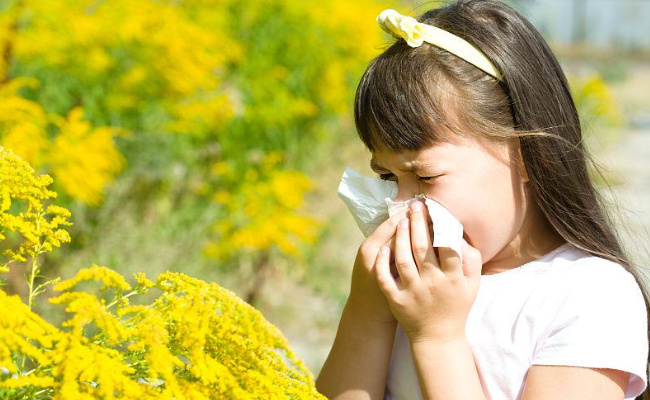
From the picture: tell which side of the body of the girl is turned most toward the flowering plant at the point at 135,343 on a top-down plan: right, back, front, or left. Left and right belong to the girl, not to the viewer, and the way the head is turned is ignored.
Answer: front

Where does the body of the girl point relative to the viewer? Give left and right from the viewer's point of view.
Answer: facing the viewer and to the left of the viewer

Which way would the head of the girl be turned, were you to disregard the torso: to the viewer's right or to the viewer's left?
to the viewer's left
